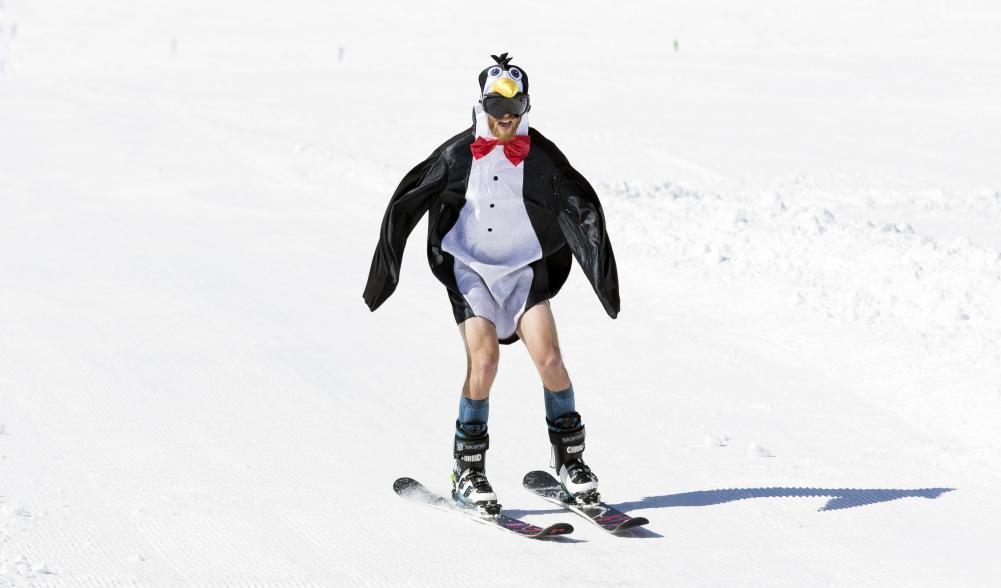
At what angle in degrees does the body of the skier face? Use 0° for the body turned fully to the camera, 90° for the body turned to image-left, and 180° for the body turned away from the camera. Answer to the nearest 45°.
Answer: approximately 0°
